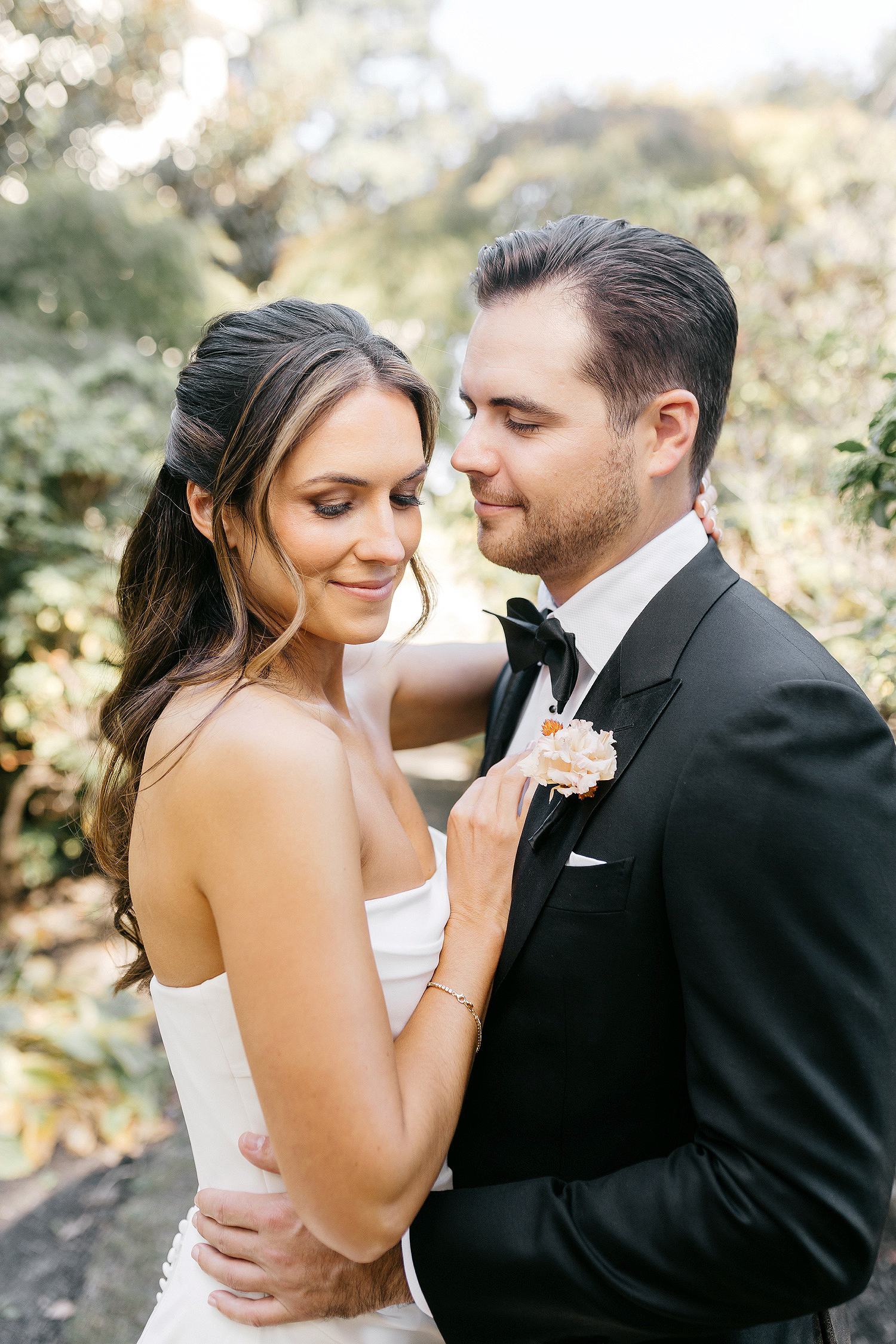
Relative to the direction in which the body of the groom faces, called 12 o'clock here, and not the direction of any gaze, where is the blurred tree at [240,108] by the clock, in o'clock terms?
The blurred tree is roughly at 4 o'clock from the groom.
